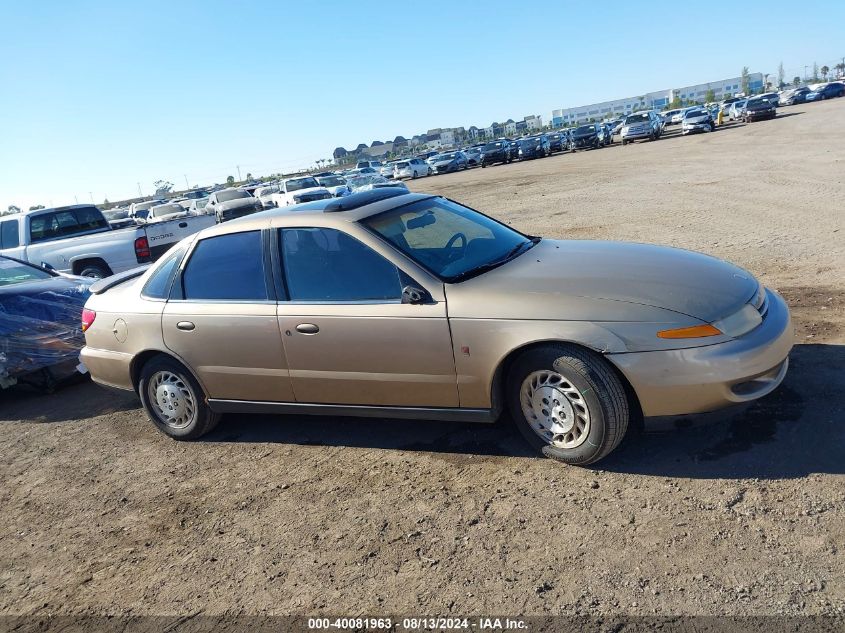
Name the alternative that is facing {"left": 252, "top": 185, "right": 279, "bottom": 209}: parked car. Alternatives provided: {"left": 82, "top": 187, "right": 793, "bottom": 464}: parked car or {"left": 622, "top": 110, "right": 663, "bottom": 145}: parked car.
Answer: {"left": 622, "top": 110, "right": 663, "bottom": 145}: parked car

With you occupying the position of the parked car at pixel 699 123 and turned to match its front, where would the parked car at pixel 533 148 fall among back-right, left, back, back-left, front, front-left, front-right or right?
front-right

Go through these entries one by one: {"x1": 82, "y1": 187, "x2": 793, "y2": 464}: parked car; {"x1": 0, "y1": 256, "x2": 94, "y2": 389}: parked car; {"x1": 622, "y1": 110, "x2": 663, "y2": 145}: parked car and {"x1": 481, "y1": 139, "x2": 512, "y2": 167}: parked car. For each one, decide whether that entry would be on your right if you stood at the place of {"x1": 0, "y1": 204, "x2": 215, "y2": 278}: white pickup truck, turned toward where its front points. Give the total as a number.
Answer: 2

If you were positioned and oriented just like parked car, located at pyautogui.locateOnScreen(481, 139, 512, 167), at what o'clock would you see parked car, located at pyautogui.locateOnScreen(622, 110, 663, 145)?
parked car, located at pyautogui.locateOnScreen(622, 110, 663, 145) is roughly at 8 o'clock from parked car, located at pyautogui.locateOnScreen(481, 139, 512, 167).

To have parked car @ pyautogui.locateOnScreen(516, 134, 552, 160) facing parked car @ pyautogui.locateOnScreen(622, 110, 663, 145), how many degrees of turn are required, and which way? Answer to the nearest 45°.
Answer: approximately 135° to its left

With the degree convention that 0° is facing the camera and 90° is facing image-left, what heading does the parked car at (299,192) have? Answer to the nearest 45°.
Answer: approximately 315°

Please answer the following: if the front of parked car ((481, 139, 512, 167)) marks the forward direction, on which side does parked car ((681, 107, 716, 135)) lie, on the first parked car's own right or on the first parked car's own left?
on the first parked car's own left

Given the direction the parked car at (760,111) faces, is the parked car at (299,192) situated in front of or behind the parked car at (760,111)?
in front

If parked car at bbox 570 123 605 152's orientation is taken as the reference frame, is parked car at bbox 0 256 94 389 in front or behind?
in front

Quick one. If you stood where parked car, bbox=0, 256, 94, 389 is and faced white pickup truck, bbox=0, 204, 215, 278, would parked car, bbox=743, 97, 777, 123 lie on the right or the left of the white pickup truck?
right

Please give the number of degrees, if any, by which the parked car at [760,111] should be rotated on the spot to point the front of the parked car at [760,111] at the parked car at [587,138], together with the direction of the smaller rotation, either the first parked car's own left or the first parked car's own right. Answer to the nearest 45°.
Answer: approximately 45° to the first parked car's own right

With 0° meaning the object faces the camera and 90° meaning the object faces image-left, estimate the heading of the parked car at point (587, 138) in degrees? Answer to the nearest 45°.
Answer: approximately 45°
